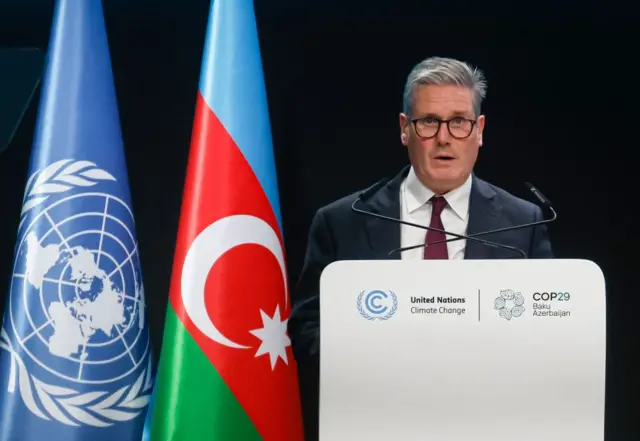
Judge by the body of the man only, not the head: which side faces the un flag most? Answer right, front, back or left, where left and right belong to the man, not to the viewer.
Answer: right
